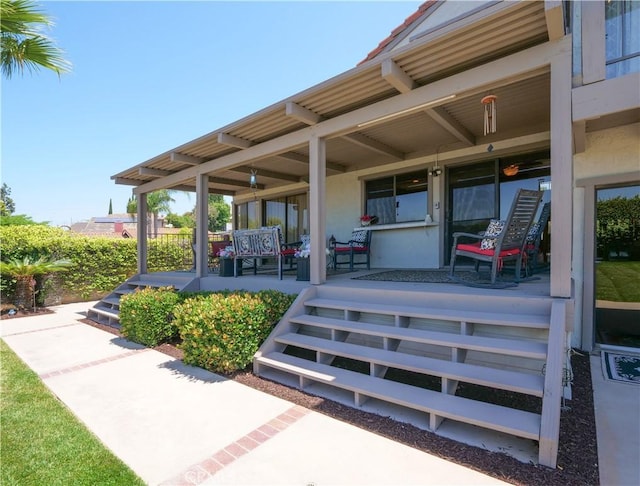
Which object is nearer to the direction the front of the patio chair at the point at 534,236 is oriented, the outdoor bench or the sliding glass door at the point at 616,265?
the outdoor bench

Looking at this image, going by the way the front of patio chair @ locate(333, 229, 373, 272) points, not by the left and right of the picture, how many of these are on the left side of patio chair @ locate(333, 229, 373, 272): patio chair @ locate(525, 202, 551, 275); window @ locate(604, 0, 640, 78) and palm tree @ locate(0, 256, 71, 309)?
2

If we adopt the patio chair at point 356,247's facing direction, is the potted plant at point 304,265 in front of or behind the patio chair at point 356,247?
in front

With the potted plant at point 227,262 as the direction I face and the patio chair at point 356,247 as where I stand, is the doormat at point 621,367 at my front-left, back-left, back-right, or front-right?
back-left

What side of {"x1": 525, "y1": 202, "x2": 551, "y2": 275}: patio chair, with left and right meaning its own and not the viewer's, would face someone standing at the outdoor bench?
front

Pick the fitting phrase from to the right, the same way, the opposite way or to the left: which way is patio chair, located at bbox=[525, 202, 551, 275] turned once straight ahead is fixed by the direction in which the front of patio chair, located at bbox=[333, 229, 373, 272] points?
to the right

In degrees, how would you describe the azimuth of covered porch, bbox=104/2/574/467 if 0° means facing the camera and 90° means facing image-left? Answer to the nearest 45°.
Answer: approximately 45°

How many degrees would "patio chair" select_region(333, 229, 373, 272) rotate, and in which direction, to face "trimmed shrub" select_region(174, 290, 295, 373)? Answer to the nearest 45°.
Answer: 0° — it already faces it

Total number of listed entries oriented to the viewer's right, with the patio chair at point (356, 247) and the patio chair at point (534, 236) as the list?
0

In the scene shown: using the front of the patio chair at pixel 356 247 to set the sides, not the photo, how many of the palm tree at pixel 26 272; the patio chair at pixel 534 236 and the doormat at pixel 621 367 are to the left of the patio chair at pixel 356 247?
2
